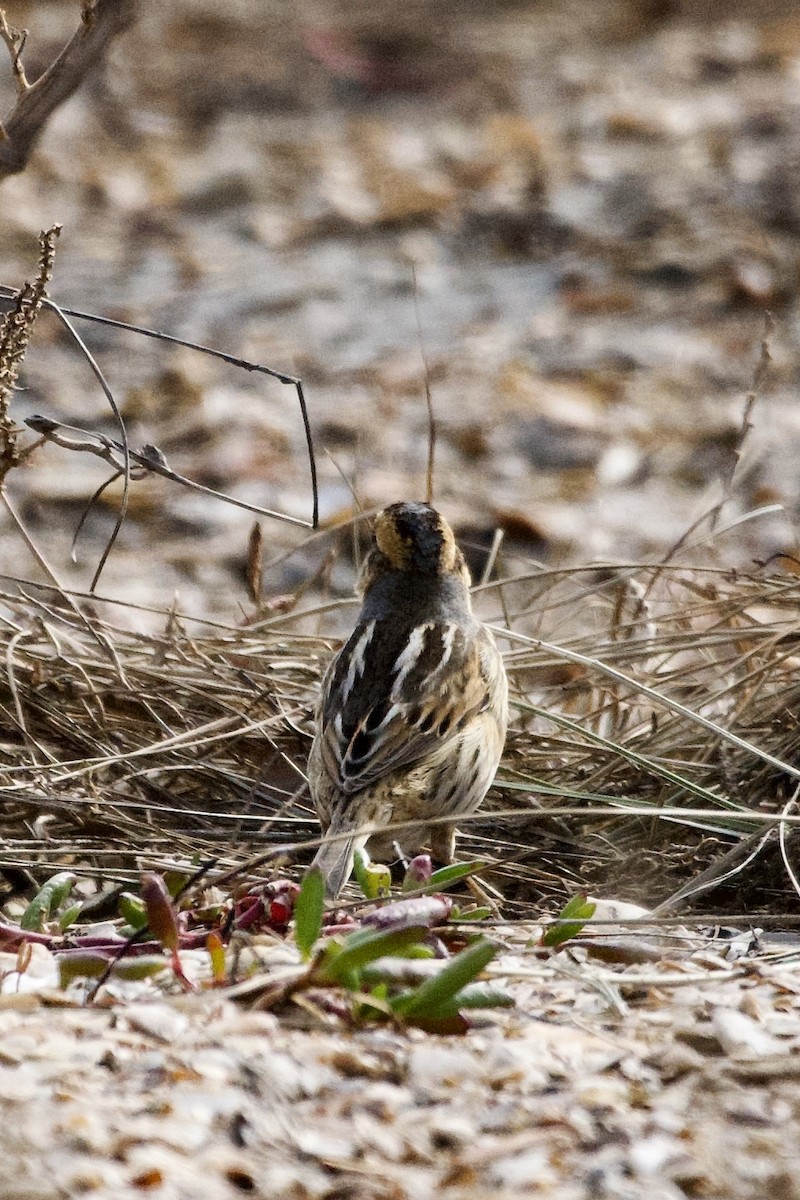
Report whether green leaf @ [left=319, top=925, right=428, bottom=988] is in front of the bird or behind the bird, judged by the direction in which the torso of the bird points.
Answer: behind

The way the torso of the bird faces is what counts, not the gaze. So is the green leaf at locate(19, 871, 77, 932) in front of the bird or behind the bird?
behind

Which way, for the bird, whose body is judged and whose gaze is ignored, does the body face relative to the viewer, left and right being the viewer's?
facing away from the viewer and to the right of the viewer

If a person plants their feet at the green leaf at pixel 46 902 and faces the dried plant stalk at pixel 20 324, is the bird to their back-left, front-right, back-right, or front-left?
front-right
